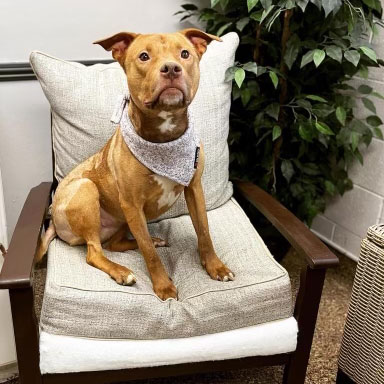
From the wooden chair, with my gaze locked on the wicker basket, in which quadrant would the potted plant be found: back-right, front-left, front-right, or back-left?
front-left

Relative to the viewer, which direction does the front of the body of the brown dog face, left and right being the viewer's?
facing the viewer and to the right of the viewer

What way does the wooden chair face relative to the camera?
toward the camera

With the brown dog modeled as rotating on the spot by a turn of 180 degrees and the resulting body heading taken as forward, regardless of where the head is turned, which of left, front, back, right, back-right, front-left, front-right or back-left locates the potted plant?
right

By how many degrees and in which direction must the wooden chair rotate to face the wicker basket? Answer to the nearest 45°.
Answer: approximately 90° to its left

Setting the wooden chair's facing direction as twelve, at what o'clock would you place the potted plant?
The potted plant is roughly at 7 o'clock from the wooden chair.
